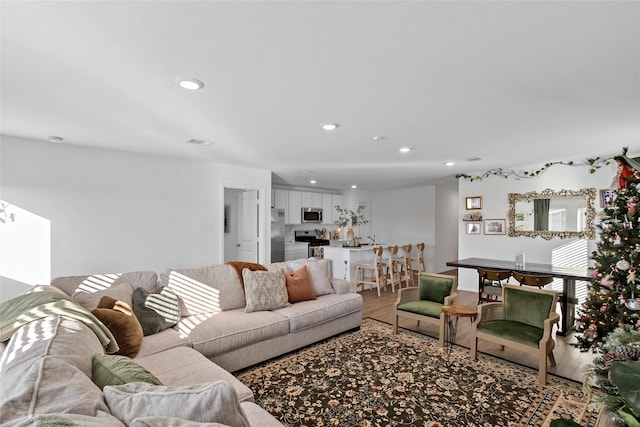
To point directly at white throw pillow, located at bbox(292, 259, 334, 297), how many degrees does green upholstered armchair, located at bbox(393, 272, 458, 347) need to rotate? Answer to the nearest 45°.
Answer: approximately 45° to its right

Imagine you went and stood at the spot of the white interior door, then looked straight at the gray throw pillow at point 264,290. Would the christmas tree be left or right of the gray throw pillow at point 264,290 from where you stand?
left

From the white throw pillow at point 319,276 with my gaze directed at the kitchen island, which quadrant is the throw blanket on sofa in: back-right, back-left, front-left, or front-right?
back-left

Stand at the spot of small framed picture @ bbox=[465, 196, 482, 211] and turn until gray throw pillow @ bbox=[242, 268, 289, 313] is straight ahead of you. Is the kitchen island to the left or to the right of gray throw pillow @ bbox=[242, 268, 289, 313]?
right

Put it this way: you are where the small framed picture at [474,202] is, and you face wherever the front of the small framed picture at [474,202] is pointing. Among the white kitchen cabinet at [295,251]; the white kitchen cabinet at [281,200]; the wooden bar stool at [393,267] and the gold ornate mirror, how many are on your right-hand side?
3

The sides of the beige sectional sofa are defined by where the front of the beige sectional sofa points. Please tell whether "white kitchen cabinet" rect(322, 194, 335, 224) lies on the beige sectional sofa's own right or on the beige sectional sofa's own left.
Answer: on the beige sectional sofa's own left

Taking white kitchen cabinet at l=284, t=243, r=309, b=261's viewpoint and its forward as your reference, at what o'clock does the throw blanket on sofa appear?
The throw blanket on sofa is roughly at 2 o'clock from the white kitchen cabinet.

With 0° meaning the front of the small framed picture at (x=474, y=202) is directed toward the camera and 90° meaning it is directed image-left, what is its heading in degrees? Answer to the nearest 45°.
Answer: approximately 0°

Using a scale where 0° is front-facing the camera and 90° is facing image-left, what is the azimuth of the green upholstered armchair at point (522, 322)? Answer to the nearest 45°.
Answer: approximately 45°
